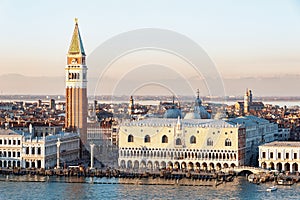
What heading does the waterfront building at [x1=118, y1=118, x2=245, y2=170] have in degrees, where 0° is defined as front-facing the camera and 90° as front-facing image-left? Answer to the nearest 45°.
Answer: approximately 0°

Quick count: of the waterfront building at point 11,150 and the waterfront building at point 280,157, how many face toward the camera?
2

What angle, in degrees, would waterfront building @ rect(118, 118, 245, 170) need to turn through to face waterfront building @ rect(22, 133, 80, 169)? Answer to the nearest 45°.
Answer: approximately 90° to its right

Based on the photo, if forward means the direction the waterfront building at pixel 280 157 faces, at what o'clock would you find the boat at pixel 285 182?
The boat is roughly at 12 o'clock from the waterfront building.

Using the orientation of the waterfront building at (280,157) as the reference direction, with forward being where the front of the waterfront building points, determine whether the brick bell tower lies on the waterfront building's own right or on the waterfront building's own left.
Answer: on the waterfront building's own right

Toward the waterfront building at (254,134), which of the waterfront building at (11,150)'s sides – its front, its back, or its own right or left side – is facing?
left

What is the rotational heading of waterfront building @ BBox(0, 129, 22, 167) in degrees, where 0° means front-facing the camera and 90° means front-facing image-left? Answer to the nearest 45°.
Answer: approximately 0°

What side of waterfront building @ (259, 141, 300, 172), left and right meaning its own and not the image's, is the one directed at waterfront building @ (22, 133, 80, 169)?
right

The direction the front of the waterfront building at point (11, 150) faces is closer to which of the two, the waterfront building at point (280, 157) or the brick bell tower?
the waterfront building
